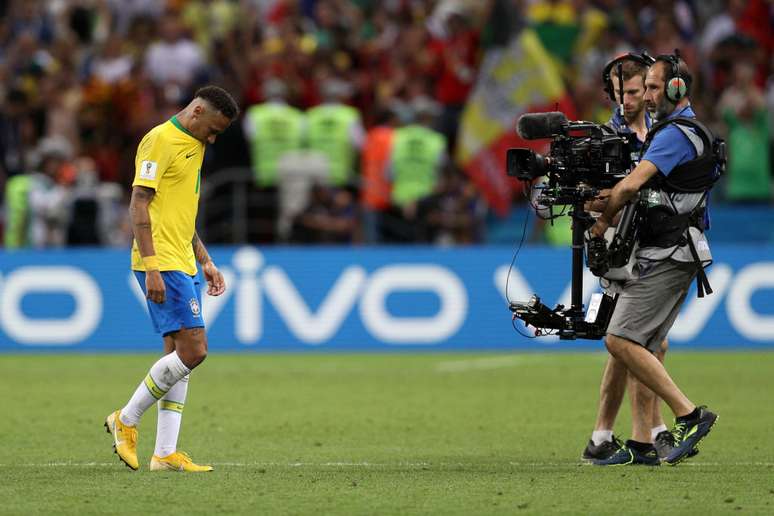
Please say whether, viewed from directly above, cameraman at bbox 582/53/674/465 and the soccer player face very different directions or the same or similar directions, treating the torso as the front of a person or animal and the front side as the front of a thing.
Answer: very different directions

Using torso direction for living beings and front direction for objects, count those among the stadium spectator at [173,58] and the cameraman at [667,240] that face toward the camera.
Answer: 1

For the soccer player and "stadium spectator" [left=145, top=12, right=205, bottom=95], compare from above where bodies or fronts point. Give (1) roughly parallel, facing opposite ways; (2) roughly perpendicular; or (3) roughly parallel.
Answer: roughly perpendicular

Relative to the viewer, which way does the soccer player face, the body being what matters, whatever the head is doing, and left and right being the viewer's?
facing to the right of the viewer

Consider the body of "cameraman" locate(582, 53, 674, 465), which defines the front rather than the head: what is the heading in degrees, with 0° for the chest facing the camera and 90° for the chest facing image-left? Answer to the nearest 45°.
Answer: approximately 45°

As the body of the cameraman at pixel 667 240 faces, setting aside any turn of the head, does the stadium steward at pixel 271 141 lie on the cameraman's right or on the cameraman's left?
on the cameraman's right

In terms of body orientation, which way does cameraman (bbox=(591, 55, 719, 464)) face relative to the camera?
to the viewer's left

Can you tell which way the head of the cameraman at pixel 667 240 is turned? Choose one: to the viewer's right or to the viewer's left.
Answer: to the viewer's left

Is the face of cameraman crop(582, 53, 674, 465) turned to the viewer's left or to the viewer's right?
to the viewer's left

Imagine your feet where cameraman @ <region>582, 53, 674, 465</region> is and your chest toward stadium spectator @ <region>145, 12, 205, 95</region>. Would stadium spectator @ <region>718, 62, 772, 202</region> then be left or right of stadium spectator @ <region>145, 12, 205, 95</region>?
right

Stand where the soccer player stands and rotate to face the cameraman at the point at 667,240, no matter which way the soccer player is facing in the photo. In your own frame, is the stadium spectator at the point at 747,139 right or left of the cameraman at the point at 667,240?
left
